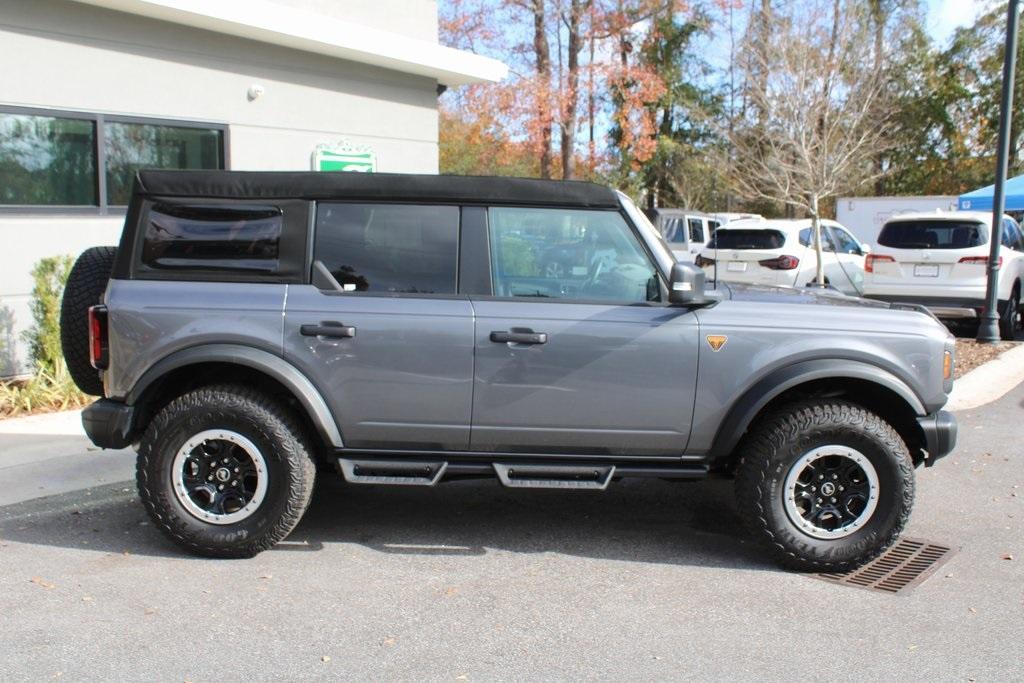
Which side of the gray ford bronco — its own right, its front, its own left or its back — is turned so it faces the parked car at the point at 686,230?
left

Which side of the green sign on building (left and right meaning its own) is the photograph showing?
front

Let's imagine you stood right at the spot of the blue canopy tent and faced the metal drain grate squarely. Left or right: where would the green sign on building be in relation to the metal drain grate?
right

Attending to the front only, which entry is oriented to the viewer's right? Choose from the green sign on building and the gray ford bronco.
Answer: the gray ford bronco

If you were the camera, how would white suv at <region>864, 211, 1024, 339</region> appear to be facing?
facing away from the viewer and to the right of the viewer

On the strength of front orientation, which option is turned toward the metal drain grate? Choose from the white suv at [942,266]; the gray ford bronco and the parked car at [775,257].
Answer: the gray ford bronco

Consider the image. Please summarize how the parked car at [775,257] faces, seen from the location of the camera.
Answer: facing away from the viewer and to the right of the viewer

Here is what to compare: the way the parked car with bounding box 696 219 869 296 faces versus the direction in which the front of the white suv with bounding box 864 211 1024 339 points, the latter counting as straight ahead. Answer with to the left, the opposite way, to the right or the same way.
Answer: the same way

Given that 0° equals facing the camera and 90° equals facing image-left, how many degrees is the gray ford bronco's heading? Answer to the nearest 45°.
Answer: approximately 270°

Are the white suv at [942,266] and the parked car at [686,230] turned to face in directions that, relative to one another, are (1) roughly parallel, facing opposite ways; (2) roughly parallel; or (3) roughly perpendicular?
roughly parallel

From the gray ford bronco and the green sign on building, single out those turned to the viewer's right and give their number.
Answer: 1

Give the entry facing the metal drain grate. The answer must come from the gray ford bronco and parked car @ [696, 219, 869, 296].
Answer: the gray ford bronco

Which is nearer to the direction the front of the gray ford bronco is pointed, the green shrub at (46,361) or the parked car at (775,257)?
the parked car

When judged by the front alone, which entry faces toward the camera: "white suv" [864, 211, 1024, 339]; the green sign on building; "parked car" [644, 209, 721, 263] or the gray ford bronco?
the green sign on building

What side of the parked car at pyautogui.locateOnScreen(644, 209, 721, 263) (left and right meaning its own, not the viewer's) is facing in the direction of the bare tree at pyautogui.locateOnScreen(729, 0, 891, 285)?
right

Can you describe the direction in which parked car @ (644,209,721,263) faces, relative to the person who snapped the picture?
facing away from the viewer and to the right of the viewer
